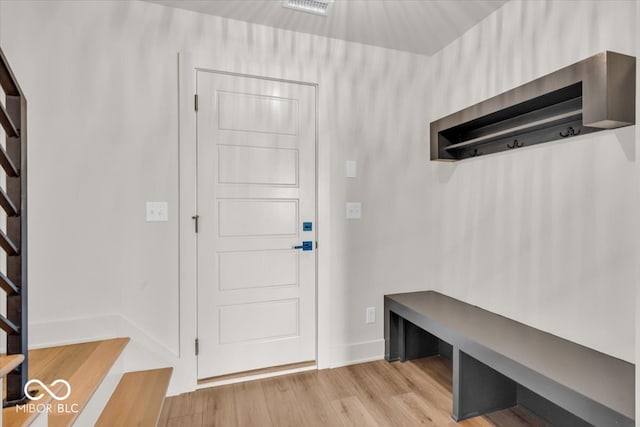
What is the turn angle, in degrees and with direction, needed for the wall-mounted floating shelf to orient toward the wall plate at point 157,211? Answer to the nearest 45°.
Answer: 0° — it already faces it

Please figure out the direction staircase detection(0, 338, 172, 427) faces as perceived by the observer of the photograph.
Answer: facing to the right of the viewer

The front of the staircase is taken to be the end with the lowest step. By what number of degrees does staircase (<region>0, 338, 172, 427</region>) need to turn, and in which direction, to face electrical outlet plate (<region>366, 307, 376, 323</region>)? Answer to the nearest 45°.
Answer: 0° — it already faces it

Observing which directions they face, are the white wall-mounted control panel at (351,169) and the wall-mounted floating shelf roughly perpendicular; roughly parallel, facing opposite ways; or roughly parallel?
roughly perpendicular

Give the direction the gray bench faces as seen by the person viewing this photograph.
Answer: facing the viewer and to the left of the viewer

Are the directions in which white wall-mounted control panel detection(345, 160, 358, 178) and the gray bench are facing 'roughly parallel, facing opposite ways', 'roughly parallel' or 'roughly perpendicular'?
roughly perpendicular

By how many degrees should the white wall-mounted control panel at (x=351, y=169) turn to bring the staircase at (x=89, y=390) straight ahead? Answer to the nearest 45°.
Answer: approximately 45° to its right

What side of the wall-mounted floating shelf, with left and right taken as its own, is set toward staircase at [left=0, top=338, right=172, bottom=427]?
front

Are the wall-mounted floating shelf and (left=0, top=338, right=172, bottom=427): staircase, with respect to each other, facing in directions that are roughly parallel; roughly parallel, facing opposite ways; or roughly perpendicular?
roughly parallel, facing opposite ways

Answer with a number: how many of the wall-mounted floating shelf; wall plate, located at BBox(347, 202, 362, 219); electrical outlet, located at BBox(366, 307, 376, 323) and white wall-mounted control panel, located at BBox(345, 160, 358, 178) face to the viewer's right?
0

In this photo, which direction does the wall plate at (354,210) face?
toward the camera

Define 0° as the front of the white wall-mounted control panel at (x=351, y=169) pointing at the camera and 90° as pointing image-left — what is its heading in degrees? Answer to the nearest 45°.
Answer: approximately 0°

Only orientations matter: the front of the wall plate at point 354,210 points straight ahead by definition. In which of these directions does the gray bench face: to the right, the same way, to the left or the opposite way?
to the right

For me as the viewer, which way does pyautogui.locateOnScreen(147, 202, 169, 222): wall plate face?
facing the viewer

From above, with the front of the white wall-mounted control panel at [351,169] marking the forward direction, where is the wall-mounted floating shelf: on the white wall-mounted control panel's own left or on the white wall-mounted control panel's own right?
on the white wall-mounted control panel's own left

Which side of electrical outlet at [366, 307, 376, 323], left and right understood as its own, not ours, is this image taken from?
front
